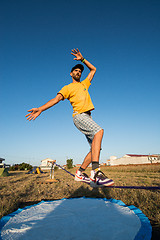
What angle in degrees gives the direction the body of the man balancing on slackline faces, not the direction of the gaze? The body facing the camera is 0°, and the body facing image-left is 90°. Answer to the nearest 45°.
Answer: approximately 315°
